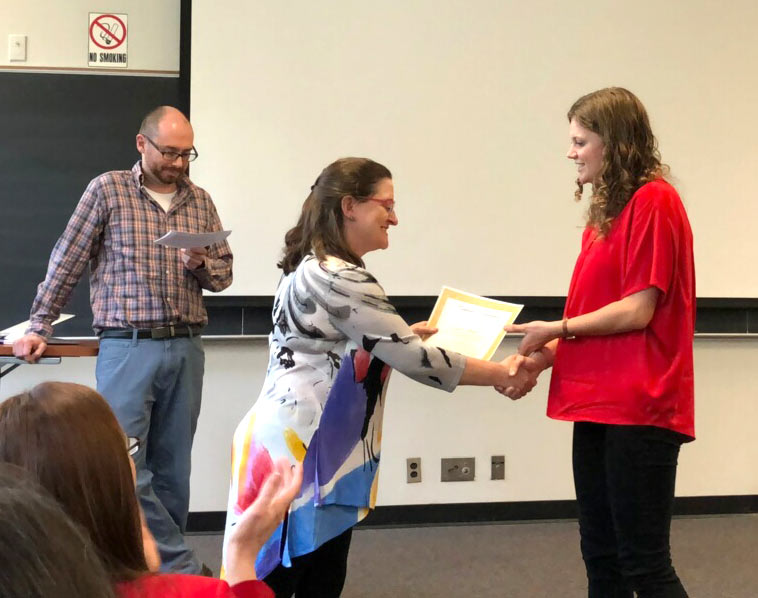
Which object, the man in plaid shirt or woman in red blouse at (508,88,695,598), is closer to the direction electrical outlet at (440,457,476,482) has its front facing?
the woman in red blouse

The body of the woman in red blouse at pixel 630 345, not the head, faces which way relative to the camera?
to the viewer's left

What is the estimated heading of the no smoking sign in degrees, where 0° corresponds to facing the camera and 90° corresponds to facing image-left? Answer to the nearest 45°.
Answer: approximately 0°

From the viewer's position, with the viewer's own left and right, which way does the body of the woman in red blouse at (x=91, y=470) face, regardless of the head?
facing away from the viewer and to the right of the viewer

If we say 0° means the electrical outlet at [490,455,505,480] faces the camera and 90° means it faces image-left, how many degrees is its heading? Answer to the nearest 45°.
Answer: approximately 0°
